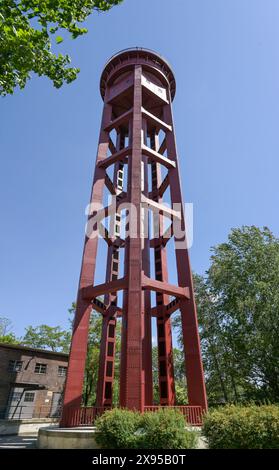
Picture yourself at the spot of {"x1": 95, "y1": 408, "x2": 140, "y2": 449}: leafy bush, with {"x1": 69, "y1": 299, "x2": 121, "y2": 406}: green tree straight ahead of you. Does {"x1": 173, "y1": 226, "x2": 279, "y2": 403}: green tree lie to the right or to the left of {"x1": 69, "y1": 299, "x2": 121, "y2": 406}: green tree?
right

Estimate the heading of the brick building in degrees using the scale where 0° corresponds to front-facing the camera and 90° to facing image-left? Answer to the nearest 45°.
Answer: approximately 315°

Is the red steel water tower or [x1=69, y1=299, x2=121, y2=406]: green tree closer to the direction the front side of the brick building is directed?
the red steel water tower
